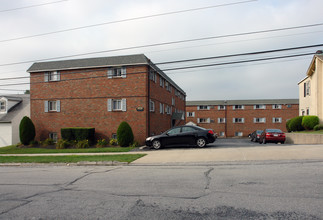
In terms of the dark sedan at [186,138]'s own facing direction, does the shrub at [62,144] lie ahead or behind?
ahead

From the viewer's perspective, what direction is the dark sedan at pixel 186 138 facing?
to the viewer's left

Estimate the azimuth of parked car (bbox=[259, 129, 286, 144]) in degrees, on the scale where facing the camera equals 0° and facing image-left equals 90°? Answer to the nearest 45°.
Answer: approximately 135°

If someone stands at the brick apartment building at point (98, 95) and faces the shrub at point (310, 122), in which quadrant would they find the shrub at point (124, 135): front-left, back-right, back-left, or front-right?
front-right

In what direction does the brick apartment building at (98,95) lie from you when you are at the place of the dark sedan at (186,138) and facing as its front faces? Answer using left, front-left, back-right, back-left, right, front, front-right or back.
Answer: front-right

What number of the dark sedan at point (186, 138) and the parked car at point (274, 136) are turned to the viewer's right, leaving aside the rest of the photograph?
0

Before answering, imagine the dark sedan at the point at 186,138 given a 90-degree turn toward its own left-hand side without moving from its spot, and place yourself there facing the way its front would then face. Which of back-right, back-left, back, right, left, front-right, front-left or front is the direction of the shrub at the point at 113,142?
back-right

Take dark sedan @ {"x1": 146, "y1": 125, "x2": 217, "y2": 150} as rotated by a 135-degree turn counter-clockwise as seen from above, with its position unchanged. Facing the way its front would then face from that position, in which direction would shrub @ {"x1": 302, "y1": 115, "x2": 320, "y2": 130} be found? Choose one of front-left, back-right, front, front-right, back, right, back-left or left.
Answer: left

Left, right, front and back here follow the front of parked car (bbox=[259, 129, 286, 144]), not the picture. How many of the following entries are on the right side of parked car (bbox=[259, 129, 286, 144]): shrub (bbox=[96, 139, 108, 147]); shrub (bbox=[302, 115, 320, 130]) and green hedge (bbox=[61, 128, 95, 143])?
1
